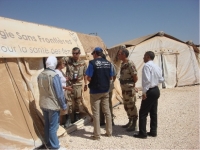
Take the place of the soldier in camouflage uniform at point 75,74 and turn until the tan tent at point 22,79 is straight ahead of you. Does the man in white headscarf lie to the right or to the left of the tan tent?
left

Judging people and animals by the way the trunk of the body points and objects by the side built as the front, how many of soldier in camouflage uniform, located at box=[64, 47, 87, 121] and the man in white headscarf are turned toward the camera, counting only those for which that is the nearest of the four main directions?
1

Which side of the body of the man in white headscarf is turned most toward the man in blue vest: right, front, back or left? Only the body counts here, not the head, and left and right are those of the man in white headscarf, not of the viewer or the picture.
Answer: front

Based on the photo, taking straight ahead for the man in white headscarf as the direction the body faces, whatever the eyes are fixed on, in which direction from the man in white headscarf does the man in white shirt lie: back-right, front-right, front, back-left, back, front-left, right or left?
front-right

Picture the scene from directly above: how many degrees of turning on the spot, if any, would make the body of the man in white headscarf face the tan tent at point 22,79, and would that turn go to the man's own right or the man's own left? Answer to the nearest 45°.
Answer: approximately 90° to the man's own left

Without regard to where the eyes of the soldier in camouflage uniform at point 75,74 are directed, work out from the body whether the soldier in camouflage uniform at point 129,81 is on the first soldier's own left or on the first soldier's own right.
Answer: on the first soldier's own left

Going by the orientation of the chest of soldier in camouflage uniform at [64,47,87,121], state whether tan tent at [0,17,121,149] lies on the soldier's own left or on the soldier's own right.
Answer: on the soldier's own right

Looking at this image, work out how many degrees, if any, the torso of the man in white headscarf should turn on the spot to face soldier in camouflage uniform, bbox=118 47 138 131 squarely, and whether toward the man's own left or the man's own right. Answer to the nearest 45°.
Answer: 0° — they already face them

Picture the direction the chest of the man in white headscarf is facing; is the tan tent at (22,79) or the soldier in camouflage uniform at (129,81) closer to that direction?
the soldier in camouflage uniform

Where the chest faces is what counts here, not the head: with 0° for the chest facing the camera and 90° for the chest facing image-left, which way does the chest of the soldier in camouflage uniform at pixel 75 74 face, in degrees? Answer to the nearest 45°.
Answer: approximately 0°

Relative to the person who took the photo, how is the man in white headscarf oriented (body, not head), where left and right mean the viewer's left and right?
facing away from the viewer and to the right of the viewer
